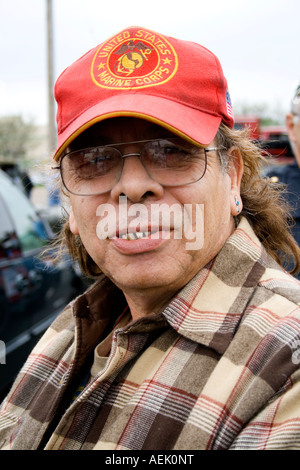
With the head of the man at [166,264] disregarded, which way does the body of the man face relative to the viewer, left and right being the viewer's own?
facing the viewer and to the left of the viewer

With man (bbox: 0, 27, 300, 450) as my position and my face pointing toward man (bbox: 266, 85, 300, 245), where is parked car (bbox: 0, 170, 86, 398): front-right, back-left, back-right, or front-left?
front-left

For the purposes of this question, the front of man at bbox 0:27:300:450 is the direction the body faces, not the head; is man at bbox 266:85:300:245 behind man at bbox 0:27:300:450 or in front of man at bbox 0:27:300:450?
behind

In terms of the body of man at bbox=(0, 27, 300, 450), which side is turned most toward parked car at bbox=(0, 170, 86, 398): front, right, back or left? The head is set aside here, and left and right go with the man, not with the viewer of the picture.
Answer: right
